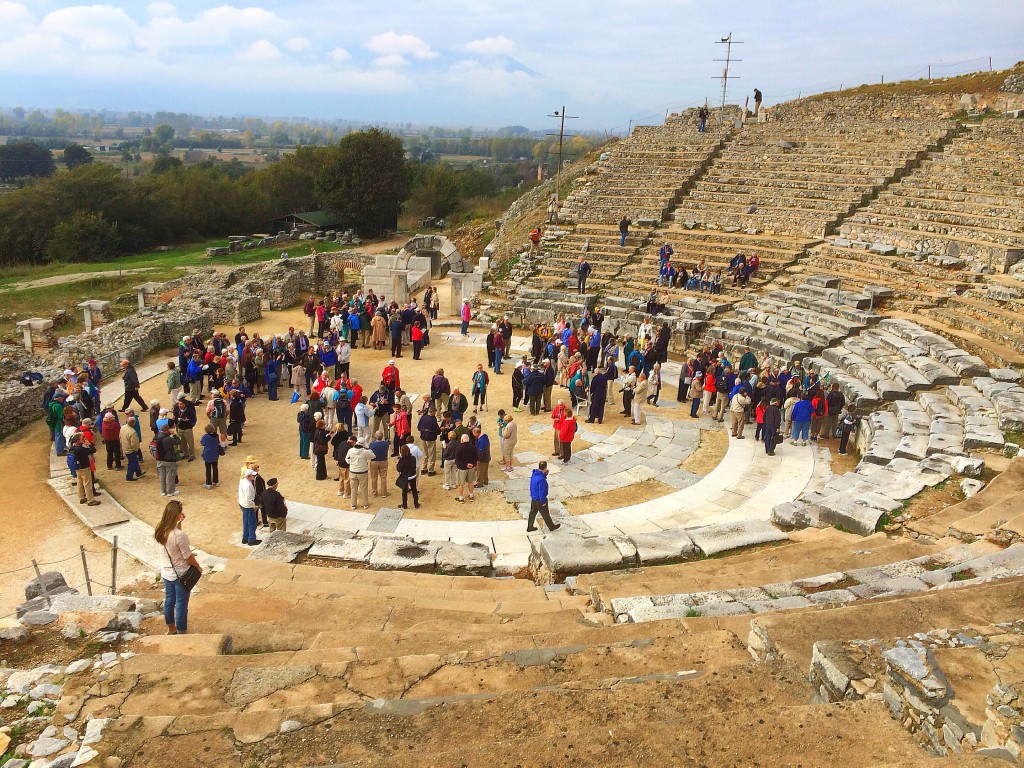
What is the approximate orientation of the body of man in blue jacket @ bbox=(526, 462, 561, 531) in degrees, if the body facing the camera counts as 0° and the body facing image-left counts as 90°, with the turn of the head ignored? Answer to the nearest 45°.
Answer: approximately 270°

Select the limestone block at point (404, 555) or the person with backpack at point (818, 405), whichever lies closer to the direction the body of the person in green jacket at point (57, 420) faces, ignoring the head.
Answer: the person with backpack

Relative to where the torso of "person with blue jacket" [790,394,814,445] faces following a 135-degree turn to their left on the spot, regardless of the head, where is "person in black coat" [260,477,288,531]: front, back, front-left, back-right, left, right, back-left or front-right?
front

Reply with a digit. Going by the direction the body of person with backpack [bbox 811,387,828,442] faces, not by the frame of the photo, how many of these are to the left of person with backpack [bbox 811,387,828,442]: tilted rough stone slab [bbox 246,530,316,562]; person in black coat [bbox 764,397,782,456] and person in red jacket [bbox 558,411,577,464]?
3

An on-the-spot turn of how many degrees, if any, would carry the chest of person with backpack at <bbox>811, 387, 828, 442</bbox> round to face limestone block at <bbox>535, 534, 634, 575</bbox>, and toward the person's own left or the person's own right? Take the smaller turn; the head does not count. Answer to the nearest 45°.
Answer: approximately 135° to the person's own left

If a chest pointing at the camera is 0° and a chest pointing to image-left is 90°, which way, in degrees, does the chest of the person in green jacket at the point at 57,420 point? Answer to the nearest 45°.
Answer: approximately 270°

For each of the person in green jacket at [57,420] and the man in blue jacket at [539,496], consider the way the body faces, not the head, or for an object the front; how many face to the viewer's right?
2

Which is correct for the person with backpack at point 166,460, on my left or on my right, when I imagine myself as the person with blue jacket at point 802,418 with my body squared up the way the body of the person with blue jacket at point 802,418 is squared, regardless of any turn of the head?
on my left

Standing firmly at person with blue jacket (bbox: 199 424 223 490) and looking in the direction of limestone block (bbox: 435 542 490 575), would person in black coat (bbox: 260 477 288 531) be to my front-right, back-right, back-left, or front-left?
front-right

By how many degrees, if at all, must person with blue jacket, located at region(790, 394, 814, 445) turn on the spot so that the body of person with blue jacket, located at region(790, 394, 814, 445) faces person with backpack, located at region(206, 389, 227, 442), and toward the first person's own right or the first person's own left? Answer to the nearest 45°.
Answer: approximately 135° to the first person's own left

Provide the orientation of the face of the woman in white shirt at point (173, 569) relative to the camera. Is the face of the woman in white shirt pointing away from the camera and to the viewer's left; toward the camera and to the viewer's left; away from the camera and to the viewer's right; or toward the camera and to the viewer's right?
away from the camera and to the viewer's right

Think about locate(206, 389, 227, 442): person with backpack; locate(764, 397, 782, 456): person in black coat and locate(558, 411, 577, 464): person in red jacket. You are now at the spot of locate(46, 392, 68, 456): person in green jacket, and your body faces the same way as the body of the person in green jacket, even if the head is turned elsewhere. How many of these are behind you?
0

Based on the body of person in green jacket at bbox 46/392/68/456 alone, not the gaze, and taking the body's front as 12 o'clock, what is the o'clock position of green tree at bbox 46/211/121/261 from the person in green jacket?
The green tree is roughly at 9 o'clock from the person in green jacket.

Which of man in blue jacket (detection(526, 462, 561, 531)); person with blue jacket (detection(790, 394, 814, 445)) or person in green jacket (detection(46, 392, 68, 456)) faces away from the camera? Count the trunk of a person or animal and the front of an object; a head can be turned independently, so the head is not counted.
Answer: the person with blue jacket
